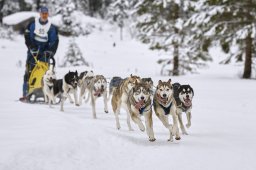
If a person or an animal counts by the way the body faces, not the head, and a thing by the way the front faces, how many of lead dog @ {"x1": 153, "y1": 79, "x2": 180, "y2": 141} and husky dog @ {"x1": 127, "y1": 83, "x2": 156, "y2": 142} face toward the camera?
2

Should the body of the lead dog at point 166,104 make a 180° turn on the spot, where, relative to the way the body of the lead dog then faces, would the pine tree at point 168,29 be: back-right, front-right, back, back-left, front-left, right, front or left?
front

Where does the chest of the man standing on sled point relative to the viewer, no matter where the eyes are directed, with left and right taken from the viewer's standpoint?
facing the viewer

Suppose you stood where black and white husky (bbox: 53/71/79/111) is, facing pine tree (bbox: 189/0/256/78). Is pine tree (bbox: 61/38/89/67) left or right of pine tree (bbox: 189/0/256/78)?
left

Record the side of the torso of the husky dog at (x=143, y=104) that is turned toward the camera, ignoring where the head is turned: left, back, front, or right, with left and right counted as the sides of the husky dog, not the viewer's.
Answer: front

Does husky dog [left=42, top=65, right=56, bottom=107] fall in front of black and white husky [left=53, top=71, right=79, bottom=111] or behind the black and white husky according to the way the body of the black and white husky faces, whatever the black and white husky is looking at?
behind

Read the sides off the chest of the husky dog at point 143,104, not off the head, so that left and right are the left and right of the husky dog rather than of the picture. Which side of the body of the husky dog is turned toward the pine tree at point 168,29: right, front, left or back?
back

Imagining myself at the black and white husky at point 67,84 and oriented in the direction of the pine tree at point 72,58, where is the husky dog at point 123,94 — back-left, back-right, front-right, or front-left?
back-right

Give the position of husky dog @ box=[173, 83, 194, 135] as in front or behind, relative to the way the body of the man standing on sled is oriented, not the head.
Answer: in front

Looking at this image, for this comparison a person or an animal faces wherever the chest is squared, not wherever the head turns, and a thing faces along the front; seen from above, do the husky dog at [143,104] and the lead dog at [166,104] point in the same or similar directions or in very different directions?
same or similar directions

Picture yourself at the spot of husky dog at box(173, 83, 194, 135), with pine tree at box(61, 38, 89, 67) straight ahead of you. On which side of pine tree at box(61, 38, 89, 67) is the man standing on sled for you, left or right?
left
